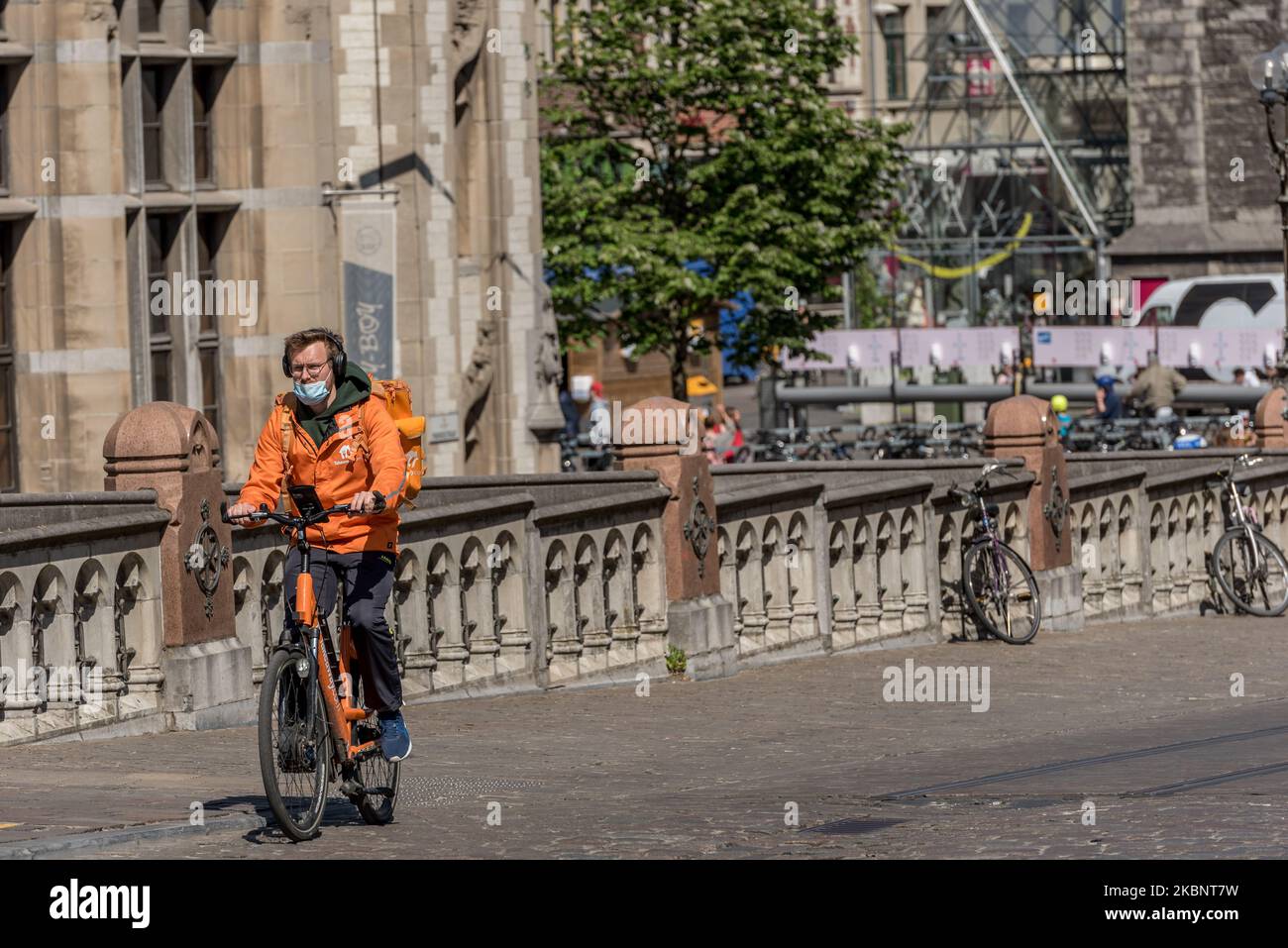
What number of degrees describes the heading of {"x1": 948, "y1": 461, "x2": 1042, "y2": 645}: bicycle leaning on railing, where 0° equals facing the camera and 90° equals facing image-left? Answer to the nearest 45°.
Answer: approximately 315°

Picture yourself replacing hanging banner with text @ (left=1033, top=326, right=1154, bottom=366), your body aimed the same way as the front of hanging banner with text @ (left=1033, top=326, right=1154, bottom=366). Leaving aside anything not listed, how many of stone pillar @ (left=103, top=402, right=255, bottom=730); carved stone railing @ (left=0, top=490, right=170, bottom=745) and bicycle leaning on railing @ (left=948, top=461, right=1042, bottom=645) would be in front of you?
3

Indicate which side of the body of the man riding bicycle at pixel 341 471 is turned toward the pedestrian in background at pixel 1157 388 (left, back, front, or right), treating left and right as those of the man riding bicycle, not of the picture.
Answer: back

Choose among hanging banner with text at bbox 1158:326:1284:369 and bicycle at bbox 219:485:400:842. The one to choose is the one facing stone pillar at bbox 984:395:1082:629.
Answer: the hanging banner with text

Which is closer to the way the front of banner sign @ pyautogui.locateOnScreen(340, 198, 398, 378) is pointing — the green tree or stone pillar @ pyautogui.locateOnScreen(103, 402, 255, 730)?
the stone pillar

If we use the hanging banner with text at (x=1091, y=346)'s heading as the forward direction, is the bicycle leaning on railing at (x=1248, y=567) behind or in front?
in front

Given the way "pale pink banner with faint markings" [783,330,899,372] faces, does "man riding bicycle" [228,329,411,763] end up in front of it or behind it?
in front

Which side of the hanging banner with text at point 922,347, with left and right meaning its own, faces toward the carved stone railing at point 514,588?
front

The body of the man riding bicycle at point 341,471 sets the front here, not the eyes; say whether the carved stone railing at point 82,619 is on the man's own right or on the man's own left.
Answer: on the man's own right

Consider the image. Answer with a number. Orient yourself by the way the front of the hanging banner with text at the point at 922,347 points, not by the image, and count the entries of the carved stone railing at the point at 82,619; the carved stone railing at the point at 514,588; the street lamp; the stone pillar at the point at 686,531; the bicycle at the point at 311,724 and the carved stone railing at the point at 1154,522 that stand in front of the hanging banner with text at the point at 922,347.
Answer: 6

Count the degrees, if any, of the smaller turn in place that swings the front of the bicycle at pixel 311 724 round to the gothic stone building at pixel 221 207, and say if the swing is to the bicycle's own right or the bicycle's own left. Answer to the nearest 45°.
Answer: approximately 135° to the bicycle's own right

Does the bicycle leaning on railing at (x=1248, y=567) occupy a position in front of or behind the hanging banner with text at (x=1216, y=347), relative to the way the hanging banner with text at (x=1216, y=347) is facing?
in front
